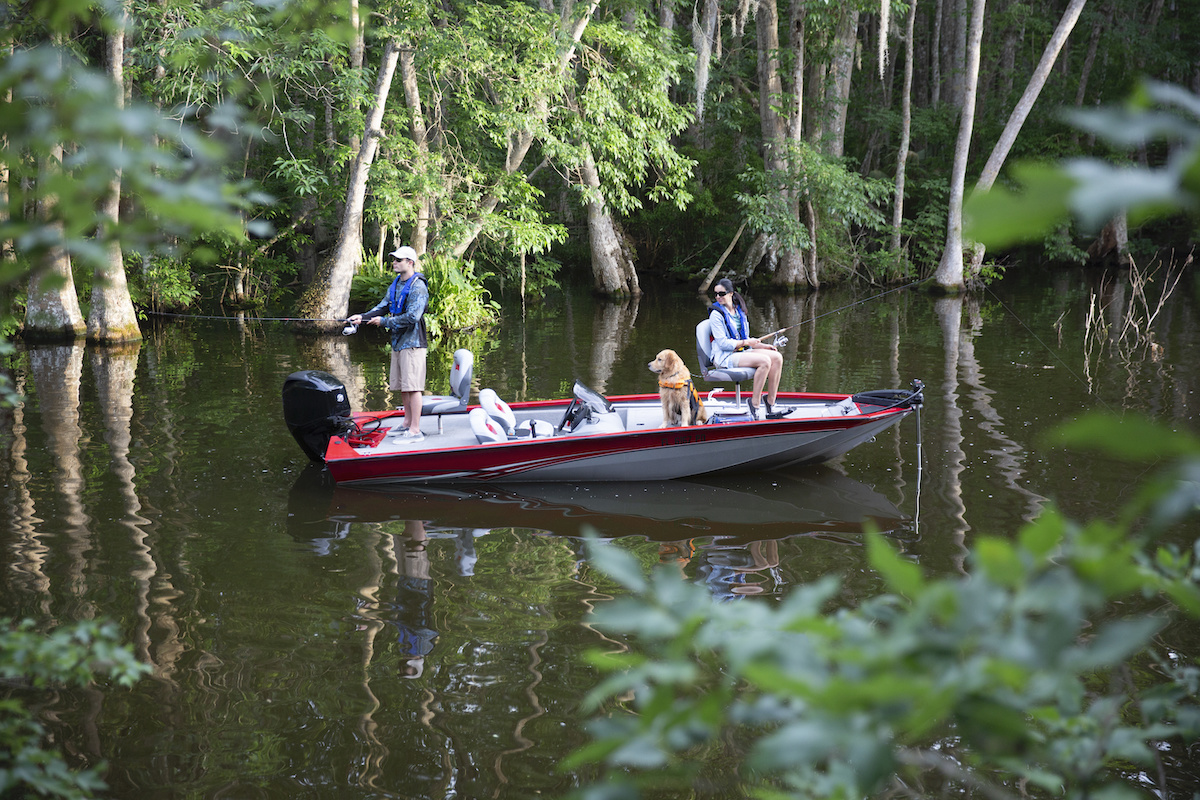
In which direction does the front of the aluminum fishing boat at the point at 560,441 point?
to the viewer's right

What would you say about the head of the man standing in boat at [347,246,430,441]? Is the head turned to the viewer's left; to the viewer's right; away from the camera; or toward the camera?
to the viewer's left

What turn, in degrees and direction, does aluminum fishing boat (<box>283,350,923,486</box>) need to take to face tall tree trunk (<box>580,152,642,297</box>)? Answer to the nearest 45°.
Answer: approximately 90° to its left

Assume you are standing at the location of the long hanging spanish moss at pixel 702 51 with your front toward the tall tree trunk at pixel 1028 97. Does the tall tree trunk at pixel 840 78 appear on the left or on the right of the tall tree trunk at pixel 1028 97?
left

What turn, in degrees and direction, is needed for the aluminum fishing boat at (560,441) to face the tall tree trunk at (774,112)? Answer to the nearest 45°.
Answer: approximately 90° to its left

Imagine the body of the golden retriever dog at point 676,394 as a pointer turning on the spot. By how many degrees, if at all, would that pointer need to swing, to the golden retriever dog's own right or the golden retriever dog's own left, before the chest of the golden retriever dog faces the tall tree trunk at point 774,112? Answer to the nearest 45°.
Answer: approximately 135° to the golden retriever dog's own right

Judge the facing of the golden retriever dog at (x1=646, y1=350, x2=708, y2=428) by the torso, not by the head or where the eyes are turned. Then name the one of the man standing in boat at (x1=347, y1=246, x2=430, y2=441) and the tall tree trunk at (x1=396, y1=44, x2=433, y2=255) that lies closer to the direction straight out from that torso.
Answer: the man standing in boat

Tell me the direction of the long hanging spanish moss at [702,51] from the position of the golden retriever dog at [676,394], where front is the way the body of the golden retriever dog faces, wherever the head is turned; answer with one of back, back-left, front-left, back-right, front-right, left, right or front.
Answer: back-right

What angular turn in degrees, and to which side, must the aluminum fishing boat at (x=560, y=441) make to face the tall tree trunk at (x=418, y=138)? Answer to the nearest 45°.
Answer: approximately 90° to its left

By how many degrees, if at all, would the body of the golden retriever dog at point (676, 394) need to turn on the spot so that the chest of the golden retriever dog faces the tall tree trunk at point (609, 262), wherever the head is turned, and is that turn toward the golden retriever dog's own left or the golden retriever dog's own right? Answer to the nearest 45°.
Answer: approximately 135° to the golden retriever dog's own right
